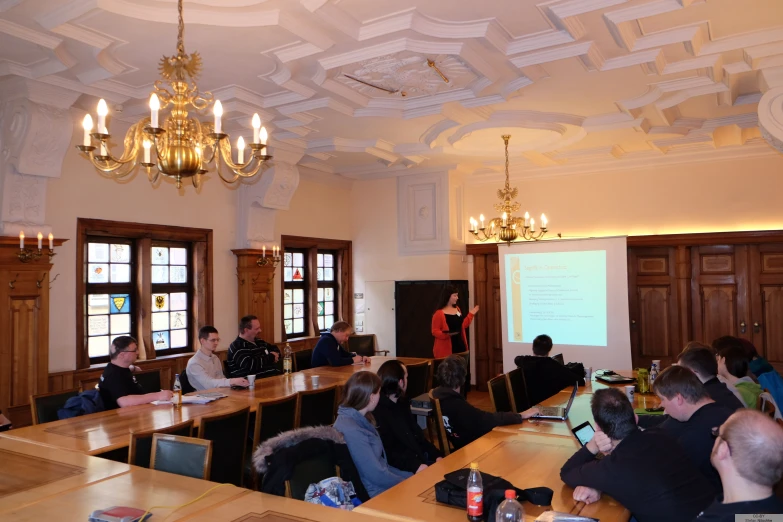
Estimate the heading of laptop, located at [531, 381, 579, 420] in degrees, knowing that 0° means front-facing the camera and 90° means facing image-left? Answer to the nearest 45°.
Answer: approximately 90°

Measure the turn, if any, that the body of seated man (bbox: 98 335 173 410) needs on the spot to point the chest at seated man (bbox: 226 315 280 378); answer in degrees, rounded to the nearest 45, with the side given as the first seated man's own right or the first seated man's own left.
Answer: approximately 45° to the first seated man's own left

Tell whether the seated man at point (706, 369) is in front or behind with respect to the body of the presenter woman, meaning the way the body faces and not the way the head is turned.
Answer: in front

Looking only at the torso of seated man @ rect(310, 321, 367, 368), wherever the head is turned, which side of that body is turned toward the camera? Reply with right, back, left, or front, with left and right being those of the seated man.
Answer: right

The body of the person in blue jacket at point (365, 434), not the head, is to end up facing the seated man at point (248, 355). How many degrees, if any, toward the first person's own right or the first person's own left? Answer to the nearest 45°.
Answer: approximately 90° to the first person's own left

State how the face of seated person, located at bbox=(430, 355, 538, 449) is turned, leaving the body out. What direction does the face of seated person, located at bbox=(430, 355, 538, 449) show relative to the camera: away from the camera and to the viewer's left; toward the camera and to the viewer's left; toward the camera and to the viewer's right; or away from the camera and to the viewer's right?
away from the camera and to the viewer's right

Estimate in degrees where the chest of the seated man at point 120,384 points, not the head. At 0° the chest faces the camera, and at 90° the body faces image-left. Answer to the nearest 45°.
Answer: approximately 270°

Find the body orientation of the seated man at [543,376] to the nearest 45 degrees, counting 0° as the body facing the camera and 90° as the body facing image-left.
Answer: approximately 180°
